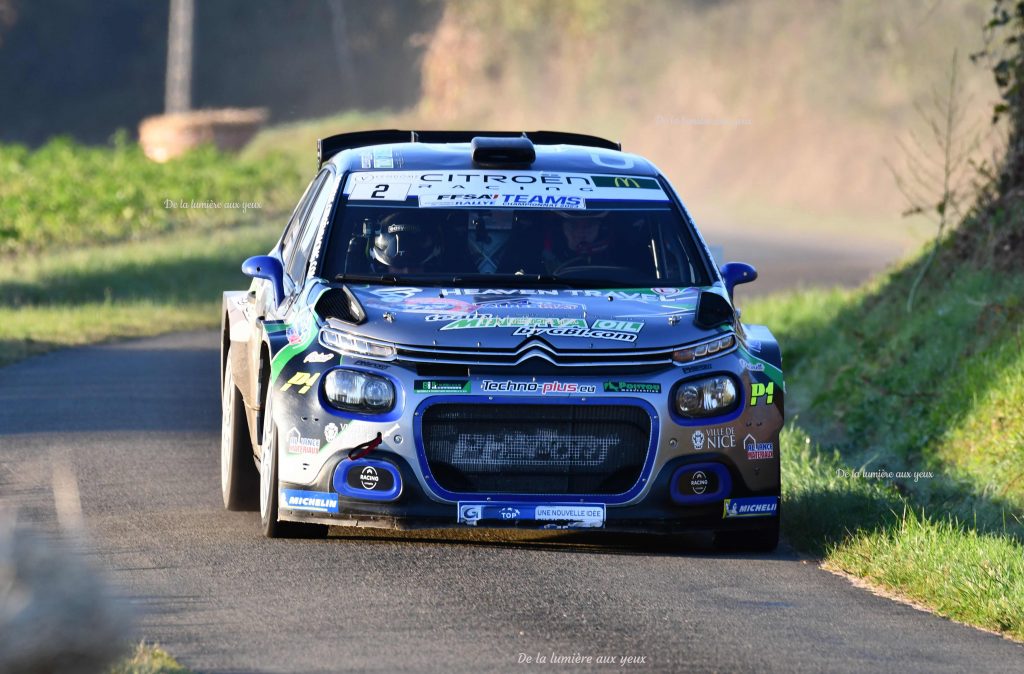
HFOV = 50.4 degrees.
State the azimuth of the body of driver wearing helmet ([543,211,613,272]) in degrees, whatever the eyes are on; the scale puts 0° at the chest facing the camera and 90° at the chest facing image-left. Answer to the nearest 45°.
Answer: approximately 0°

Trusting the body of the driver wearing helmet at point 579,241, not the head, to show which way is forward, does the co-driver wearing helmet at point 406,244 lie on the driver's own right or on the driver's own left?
on the driver's own right

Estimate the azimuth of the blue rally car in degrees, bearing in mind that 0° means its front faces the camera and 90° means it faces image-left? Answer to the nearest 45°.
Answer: approximately 0°
